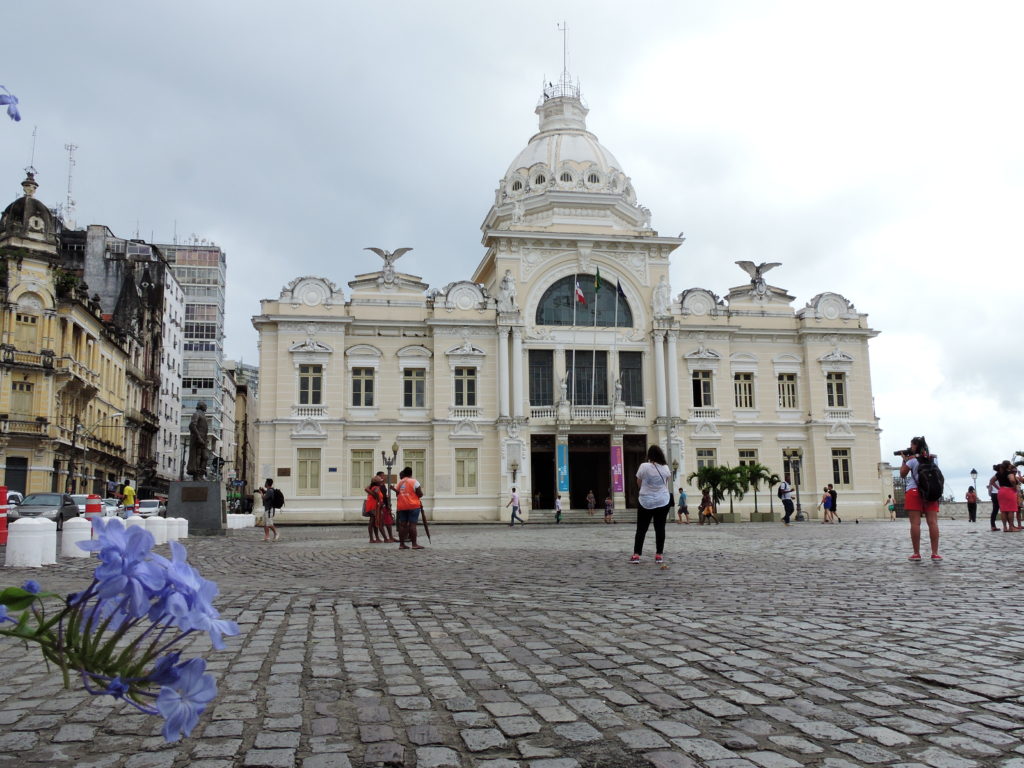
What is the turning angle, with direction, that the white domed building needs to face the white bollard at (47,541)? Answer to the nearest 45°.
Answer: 0° — it already faces it

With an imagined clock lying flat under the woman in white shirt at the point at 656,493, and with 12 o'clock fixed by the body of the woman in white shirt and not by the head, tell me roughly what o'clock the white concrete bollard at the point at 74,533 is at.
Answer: The white concrete bollard is roughly at 9 o'clock from the woman in white shirt.

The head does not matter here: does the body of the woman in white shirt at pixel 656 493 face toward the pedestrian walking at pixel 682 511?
yes

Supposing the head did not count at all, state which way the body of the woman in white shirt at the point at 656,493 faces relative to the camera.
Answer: away from the camera

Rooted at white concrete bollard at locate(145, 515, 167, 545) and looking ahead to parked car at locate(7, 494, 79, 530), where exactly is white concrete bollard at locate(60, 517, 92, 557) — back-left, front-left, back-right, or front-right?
back-left

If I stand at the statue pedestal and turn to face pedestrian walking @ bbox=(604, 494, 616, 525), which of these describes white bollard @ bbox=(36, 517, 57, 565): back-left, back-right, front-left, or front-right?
back-right

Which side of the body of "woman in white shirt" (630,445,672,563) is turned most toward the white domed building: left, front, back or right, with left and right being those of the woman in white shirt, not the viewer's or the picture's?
front

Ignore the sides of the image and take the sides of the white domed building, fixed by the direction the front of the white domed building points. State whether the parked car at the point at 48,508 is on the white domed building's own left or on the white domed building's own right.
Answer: on the white domed building's own right

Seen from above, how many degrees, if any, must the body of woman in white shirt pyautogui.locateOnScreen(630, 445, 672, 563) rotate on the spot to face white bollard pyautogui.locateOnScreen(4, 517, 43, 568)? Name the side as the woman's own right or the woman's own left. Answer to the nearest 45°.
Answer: approximately 90° to the woman's own left

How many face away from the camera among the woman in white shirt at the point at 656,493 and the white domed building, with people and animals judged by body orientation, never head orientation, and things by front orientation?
1

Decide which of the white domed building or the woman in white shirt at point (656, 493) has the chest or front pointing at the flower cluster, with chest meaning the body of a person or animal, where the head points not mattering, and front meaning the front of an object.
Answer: the white domed building

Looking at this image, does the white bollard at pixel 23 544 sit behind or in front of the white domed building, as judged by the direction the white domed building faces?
in front

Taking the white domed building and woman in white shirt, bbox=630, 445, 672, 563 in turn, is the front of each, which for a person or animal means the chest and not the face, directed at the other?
yes

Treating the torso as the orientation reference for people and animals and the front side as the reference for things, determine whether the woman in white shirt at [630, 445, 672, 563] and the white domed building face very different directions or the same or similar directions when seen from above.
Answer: very different directions

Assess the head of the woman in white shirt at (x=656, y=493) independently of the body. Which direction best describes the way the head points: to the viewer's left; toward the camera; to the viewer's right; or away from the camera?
away from the camera

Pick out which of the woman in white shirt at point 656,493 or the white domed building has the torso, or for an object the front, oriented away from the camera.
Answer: the woman in white shirt

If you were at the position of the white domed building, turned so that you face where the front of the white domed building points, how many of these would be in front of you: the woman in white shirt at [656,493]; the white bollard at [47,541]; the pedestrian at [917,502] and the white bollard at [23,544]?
4

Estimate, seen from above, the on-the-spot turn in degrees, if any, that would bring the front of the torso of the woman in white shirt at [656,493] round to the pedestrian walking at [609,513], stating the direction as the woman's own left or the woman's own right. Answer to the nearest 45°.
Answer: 0° — they already face them
